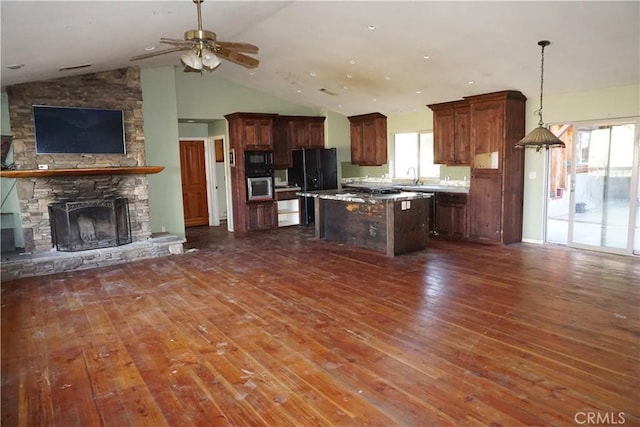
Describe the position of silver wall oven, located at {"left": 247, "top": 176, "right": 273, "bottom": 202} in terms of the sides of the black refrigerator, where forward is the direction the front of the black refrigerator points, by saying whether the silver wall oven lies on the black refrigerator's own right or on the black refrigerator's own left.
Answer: on the black refrigerator's own right

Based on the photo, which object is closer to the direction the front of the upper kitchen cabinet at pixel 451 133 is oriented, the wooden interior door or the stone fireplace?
the stone fireplace

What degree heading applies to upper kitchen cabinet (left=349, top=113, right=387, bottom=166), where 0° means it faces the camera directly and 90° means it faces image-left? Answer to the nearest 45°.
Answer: approximately 45°

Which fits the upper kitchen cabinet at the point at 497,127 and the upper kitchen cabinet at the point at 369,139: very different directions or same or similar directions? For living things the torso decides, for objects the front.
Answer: same or similar directions

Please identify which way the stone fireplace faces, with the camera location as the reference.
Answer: facing the viewer

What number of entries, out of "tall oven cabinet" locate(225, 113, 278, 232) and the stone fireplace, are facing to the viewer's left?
0

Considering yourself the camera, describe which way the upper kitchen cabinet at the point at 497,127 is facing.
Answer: facing the viewer and to the left of the viewer

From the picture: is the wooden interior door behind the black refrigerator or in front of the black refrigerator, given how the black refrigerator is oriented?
behind

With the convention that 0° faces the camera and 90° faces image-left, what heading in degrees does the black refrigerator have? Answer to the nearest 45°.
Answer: approximately 315°

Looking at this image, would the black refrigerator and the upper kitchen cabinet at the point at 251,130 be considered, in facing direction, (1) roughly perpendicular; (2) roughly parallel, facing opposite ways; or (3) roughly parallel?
roughly parallel

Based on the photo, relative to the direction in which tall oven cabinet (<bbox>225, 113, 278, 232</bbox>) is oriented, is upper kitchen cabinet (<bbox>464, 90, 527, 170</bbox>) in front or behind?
in front

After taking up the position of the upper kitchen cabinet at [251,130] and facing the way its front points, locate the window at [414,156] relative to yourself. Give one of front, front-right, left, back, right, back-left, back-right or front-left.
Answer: front-left

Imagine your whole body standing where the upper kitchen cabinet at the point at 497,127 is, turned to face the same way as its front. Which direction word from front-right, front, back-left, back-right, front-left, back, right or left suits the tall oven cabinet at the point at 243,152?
front-right

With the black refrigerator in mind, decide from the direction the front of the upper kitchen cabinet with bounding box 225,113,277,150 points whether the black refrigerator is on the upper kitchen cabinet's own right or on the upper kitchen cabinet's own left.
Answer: on the upper kitchen cabinet's own left

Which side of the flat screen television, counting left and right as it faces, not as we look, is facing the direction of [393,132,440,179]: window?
left
